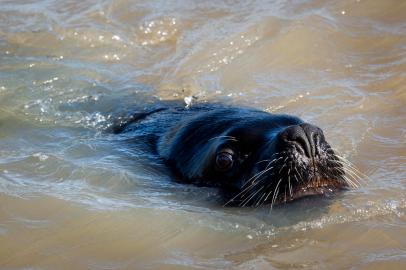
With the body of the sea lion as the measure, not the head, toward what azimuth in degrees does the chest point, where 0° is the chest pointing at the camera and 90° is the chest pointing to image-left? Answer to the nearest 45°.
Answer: approximately 315°
